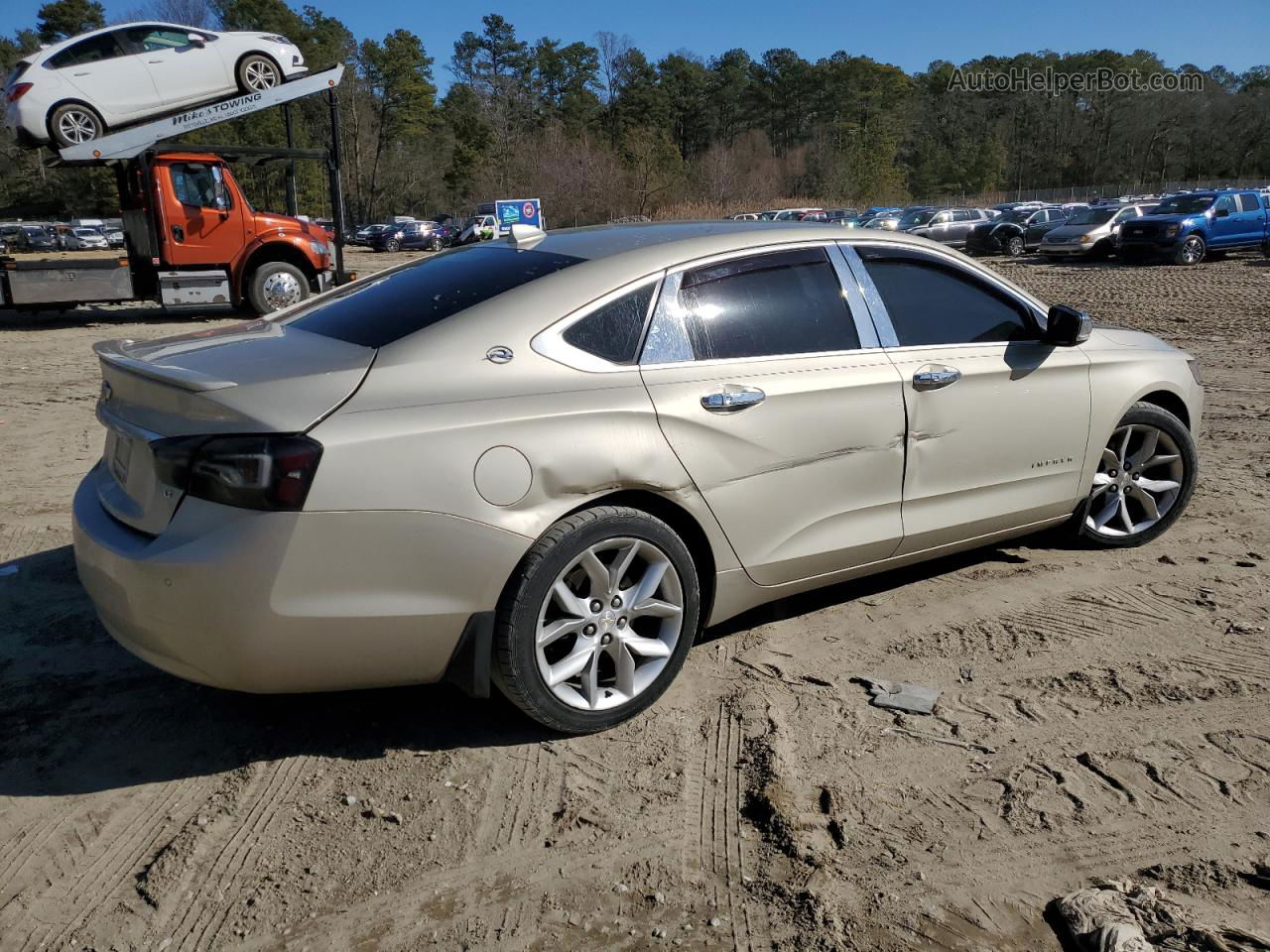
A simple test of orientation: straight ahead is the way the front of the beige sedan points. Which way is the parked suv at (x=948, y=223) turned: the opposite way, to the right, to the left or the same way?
the opposite way

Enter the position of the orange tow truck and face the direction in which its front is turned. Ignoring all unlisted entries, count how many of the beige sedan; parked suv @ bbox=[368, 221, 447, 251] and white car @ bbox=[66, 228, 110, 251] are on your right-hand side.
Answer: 1

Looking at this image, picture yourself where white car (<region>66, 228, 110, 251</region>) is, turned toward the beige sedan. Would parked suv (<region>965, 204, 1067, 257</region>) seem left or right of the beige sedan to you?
left

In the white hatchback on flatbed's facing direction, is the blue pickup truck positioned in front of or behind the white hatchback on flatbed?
in front

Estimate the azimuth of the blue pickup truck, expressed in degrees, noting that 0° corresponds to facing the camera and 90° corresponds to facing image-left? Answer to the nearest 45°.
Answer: approximately 45°

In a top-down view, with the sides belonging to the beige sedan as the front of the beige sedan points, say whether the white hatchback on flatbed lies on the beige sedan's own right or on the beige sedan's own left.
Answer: on the beige sedan's own left

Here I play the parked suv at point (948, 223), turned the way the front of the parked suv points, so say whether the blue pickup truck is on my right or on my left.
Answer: on my left

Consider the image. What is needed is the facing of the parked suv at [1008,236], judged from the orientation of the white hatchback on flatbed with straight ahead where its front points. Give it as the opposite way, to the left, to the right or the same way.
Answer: the opposite way

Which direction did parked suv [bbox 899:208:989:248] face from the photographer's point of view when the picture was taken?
facing the viewer and to the left of the viewer

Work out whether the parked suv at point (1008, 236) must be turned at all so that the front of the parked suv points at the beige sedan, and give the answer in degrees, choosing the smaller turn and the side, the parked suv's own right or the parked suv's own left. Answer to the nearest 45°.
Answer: approximately 45° to the parked suv's own left

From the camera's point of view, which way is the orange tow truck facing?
to the viewer's right

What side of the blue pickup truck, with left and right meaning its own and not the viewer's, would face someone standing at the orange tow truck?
front

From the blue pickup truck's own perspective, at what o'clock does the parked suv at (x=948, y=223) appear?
The parked suv is roughly at 3 o'clock from the blue pickup truck.

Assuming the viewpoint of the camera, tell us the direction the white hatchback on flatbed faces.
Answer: facing to the right of the viewer

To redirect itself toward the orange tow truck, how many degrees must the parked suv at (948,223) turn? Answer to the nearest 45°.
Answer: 0° — it already faces it

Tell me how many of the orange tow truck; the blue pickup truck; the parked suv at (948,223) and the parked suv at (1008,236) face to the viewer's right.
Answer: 1
